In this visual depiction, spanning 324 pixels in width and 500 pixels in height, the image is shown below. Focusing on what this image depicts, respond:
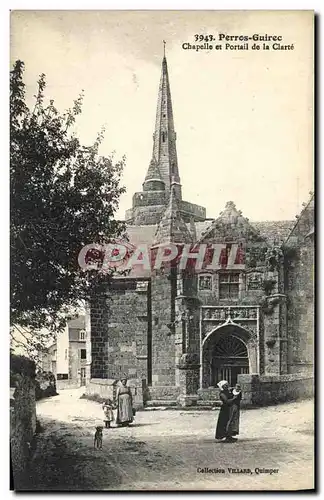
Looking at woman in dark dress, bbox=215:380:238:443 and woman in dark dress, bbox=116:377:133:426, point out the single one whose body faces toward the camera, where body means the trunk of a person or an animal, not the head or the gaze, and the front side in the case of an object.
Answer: woman in dark dress, bbox=116:377:133:426

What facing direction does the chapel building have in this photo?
toward the camera

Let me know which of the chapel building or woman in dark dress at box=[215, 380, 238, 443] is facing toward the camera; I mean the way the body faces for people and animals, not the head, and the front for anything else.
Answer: the chapel building

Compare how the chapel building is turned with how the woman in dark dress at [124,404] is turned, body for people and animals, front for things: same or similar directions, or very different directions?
same or similar directions

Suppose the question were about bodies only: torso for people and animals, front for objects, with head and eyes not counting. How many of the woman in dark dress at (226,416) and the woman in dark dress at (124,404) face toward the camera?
1
